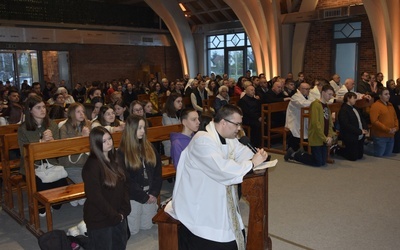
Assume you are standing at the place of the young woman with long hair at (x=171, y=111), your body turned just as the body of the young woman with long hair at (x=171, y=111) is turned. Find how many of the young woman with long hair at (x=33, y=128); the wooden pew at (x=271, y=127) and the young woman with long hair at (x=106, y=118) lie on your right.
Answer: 2

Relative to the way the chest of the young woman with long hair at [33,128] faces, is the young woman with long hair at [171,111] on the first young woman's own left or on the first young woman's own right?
on the first young woman's own left

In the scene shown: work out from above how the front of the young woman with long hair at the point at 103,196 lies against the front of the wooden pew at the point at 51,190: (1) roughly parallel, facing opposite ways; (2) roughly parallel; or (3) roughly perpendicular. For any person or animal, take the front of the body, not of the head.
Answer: roughly parallel

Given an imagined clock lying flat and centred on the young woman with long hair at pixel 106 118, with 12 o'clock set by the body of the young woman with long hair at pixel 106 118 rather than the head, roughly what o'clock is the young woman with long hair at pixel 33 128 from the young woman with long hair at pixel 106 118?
the young woman with long hair at pixel 33 128 is roughly at 4 o'clock from the young woman with long hair at pixel 106 118.

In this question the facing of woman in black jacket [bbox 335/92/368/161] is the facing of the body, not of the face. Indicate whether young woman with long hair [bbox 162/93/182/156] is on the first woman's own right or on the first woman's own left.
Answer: on the first woman's own right

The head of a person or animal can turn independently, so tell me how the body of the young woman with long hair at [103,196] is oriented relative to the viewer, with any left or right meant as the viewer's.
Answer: facing the viewer and to the right of the viewer
